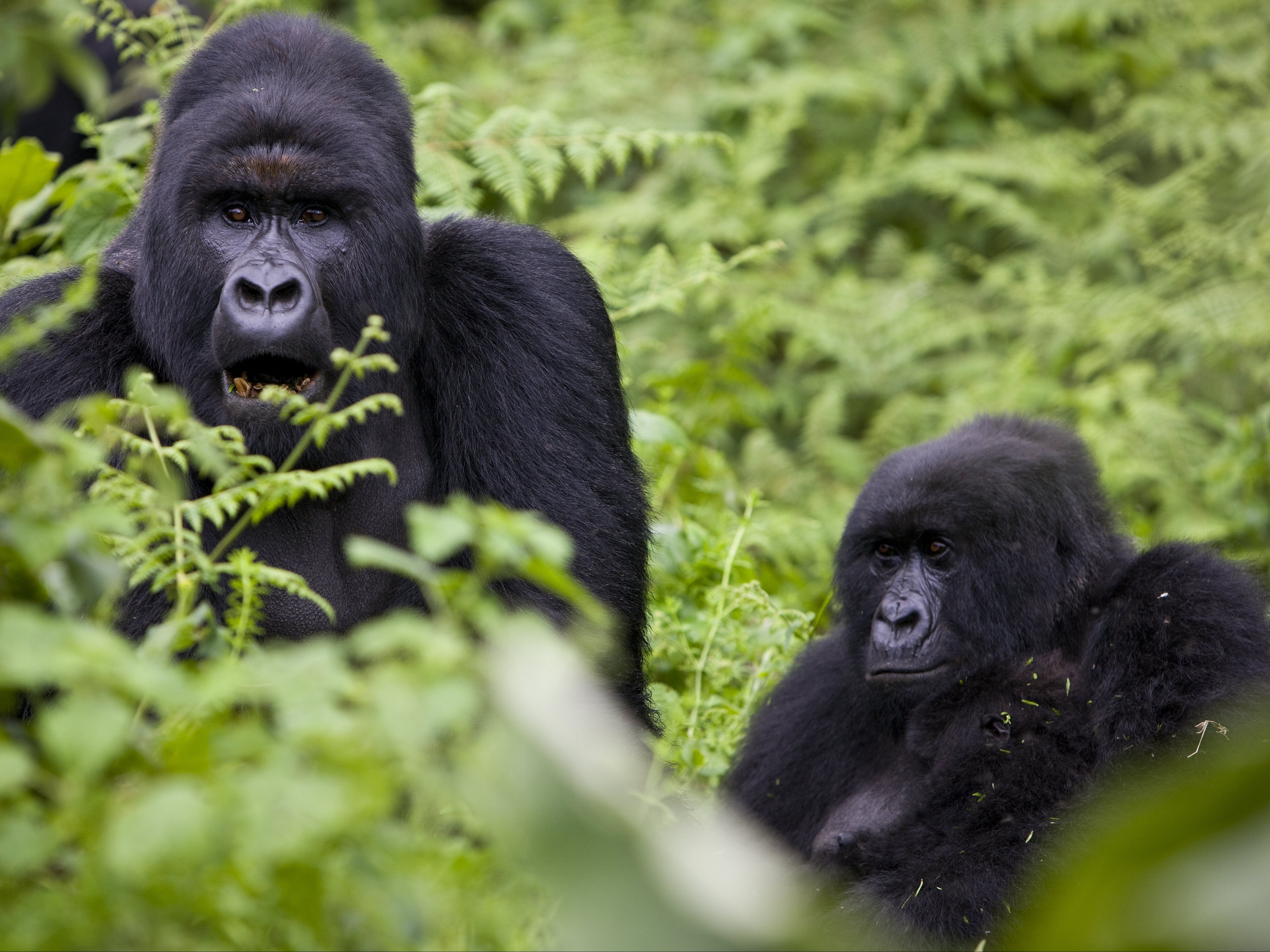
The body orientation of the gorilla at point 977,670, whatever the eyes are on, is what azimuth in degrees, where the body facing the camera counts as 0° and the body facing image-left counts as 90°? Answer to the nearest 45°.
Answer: approximately 45°

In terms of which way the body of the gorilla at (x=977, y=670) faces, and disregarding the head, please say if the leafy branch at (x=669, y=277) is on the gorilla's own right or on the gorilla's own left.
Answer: on the gorilla's own right

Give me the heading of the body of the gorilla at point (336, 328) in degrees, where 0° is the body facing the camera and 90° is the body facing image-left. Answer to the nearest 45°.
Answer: approximately 0°

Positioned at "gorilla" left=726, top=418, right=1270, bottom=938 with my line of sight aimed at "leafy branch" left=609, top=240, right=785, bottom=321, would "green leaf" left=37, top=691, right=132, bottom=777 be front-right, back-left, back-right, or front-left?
back-left

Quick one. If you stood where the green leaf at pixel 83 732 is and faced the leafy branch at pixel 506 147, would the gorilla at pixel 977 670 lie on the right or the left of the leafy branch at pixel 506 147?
right

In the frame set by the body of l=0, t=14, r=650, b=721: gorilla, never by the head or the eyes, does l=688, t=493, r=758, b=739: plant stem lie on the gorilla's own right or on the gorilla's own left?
on the gorilla's own left

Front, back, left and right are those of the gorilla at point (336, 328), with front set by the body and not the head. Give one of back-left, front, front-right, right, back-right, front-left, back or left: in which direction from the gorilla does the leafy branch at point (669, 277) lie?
back-left

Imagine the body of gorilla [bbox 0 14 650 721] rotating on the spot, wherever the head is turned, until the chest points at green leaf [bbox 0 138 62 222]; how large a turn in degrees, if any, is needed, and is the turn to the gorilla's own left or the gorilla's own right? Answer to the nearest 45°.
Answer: approximately 135° to the gorilla's own right
